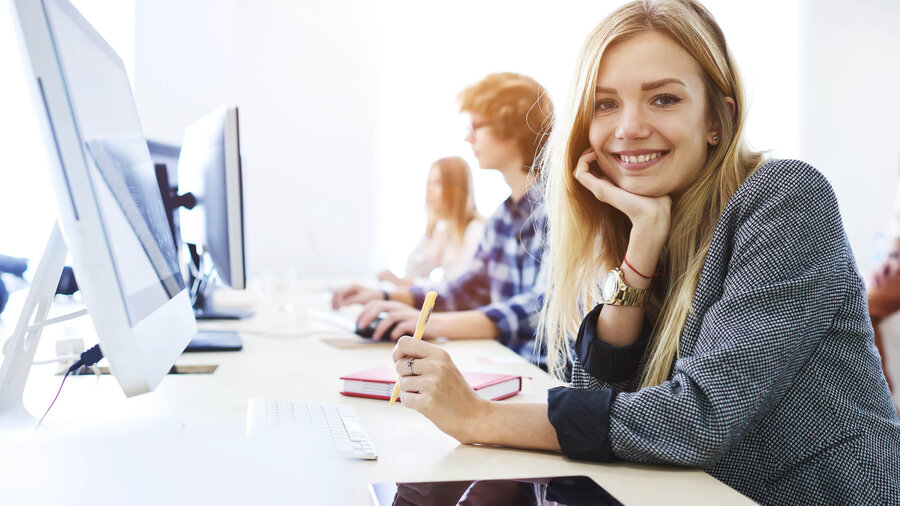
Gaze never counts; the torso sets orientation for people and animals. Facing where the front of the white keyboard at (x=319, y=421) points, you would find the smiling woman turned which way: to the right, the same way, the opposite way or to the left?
the opposite way

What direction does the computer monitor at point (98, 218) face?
to the viewer's right

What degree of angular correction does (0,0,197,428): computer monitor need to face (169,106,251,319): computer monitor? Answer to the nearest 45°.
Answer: approximately 90° to its left

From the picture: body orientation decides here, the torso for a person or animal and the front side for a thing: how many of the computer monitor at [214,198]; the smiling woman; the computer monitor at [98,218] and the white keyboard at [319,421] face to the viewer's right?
3

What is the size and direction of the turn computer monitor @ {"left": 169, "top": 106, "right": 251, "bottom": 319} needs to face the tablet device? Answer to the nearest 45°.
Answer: approximately 90° to its right

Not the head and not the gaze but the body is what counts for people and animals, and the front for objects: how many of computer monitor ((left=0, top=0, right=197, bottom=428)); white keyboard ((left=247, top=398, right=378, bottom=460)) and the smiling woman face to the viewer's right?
2

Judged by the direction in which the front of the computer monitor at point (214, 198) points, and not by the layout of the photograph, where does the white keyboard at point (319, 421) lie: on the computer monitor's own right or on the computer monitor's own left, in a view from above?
on the computer monitor's own right

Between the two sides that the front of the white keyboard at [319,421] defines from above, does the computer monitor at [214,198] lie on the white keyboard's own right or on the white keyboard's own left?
on the white keyboard's own left

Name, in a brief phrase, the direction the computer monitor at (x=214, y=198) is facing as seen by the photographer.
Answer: facing to the right of the viewer

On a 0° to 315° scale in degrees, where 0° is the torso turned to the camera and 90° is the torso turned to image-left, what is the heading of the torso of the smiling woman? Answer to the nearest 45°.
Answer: approximately 45°

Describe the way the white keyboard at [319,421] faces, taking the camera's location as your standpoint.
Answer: facing to the right of the viewer
